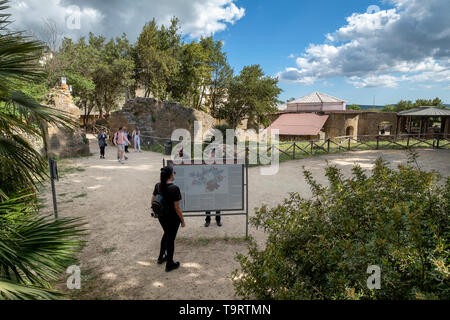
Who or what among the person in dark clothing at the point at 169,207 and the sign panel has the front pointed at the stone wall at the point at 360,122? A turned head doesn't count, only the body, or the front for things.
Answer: the person in dark clothing

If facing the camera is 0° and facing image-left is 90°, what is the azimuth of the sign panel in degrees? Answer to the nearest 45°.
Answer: approximately 0°

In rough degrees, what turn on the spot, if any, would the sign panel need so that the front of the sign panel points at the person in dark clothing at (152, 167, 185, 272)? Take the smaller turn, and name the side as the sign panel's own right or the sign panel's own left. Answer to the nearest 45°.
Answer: approximately 45° to the sign panel's own right

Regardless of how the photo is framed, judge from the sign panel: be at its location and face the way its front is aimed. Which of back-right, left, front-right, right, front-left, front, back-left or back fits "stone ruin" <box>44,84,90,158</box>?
back-right

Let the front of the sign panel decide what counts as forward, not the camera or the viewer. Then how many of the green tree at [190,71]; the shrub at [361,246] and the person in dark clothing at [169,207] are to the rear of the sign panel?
1

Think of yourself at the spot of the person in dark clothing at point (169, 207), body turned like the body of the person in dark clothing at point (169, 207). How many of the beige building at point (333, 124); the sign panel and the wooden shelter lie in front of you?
3

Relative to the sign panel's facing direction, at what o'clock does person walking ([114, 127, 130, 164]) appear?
The person walking is roughly at 5 o'clock from the sign panel.

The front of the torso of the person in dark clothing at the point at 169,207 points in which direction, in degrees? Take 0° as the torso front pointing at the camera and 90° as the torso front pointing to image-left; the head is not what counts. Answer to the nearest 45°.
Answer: approximately 225°

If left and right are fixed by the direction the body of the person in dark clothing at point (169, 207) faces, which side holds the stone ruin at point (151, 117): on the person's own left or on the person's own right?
on the person's own left

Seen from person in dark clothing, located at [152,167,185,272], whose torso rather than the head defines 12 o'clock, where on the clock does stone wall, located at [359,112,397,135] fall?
The stone wall is roughly at 12 o'clock from the person in dark clothing.

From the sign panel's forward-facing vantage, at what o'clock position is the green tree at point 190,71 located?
The green tree is roughly at 6 o'clock from the sign panel.

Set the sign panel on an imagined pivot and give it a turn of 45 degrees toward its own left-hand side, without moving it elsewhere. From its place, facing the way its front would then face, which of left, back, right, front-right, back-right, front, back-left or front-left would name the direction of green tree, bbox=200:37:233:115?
back-left

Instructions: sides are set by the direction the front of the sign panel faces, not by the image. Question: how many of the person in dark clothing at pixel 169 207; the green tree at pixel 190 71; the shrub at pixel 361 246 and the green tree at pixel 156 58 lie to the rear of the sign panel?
2

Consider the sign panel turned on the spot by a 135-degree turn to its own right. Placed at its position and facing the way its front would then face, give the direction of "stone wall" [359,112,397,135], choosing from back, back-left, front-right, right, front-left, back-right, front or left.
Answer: right

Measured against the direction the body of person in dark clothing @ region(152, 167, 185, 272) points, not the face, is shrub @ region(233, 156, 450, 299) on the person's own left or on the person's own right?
on the person's own right

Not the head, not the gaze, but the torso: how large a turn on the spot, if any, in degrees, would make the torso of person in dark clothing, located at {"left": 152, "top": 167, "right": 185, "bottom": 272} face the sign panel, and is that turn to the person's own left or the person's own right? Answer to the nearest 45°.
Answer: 0° — they already face it
